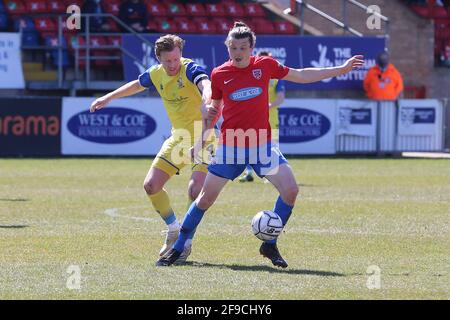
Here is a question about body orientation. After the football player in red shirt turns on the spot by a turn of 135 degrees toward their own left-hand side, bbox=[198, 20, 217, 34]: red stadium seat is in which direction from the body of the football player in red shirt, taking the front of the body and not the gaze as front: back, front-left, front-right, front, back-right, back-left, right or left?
front-left

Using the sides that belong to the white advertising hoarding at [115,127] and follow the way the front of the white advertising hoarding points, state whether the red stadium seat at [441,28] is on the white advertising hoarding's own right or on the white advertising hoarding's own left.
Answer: on the white advertising hoarding's own left

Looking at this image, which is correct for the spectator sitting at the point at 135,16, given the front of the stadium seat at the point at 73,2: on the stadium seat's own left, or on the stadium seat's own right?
on the stadium seat's own left

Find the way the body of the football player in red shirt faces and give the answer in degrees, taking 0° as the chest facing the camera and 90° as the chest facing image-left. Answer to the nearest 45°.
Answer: approximately 0°

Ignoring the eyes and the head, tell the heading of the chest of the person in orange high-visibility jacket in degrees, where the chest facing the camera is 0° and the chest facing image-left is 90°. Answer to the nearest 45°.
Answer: approximately 0°

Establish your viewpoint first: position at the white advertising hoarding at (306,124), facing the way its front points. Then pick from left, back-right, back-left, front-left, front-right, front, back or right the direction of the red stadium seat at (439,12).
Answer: back-left

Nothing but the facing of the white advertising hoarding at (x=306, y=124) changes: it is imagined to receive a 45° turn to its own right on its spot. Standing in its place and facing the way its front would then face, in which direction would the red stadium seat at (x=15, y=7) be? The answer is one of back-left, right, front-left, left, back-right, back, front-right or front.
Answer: front-right

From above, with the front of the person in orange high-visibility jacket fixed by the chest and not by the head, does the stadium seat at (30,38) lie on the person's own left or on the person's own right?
on the person's own right
